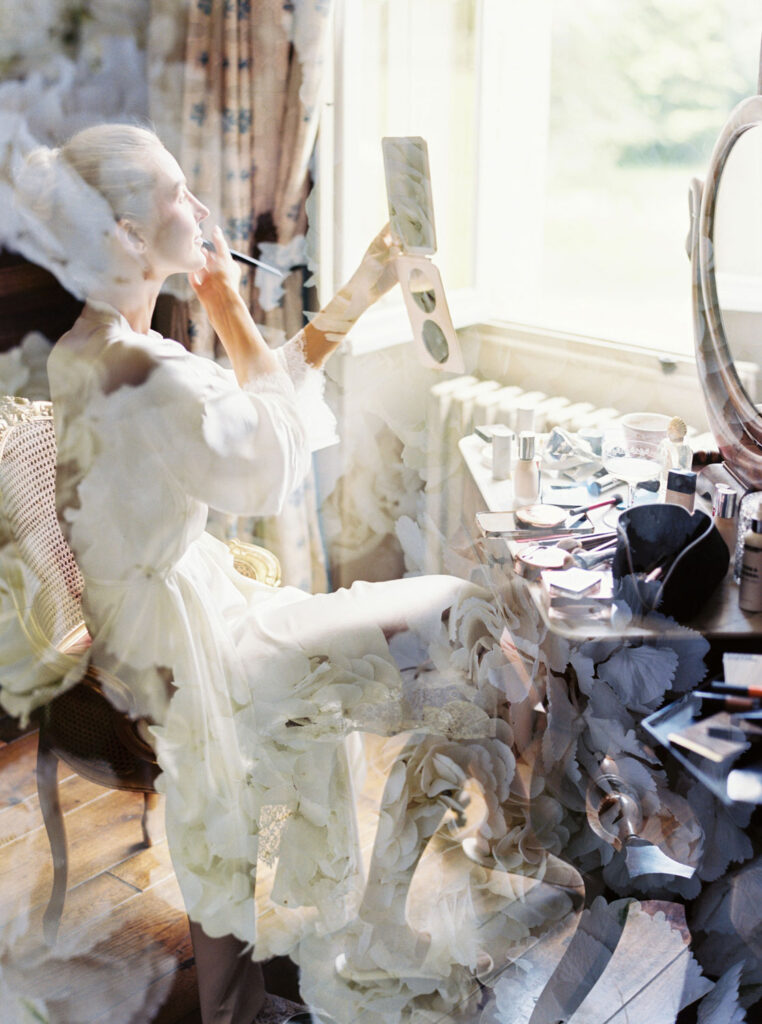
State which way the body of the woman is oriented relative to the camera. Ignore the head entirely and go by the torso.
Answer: to the viewer's right
